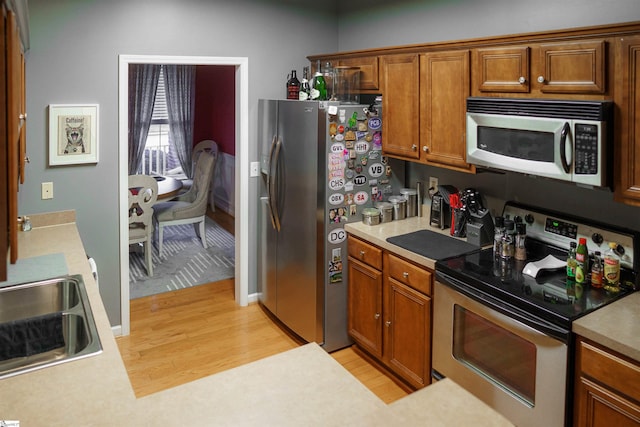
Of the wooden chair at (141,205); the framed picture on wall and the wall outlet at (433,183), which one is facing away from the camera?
the wooden chair

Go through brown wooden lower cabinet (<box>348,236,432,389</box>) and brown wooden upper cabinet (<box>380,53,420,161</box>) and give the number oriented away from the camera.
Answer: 0

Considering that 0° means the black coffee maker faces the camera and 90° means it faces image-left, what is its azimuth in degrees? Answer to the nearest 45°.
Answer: approximately 45°
